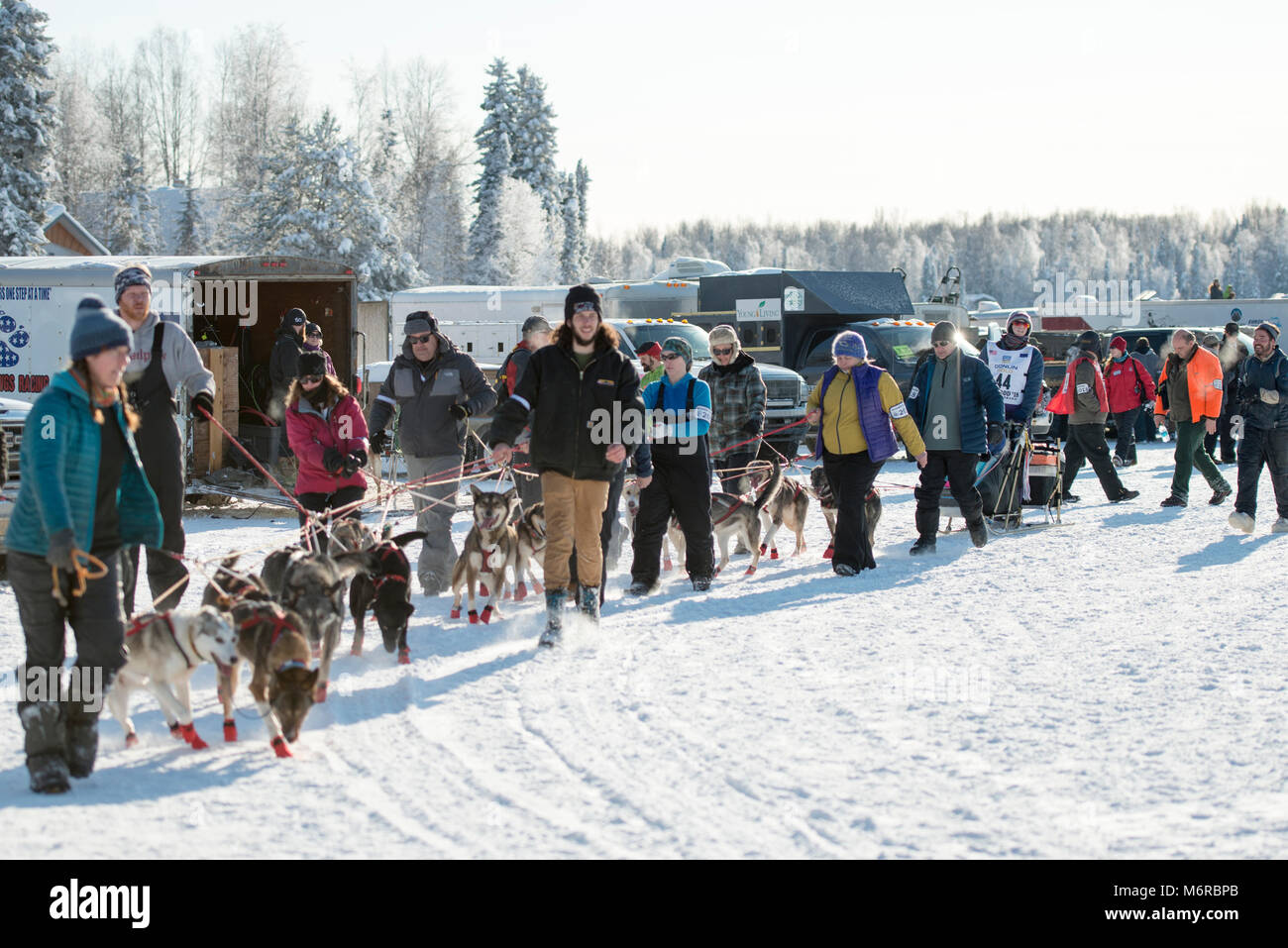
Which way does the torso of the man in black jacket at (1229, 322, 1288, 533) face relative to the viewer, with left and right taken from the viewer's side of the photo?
facing the viewer and to the left of the viewer

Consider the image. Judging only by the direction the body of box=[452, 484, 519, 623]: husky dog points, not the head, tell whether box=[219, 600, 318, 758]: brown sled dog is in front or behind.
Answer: in front

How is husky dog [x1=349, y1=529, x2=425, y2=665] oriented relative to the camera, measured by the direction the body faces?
toward the camera

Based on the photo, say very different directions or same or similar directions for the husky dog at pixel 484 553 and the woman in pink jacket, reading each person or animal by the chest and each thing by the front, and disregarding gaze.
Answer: same or similar directions

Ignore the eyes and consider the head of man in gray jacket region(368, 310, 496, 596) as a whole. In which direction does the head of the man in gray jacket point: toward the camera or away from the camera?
toward the camera

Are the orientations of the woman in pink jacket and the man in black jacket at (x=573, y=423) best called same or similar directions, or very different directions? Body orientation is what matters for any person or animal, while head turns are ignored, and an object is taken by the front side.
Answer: same or similar directions

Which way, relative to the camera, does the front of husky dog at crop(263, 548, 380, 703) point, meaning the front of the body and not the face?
toward the camera

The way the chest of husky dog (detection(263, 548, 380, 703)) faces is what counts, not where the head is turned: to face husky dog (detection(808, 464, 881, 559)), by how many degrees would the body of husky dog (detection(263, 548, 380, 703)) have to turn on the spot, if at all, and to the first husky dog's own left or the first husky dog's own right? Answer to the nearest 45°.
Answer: approximately 135° to the first husky dog's own left

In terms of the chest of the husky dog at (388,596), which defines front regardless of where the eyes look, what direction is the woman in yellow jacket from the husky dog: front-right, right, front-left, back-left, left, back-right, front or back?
back-left
